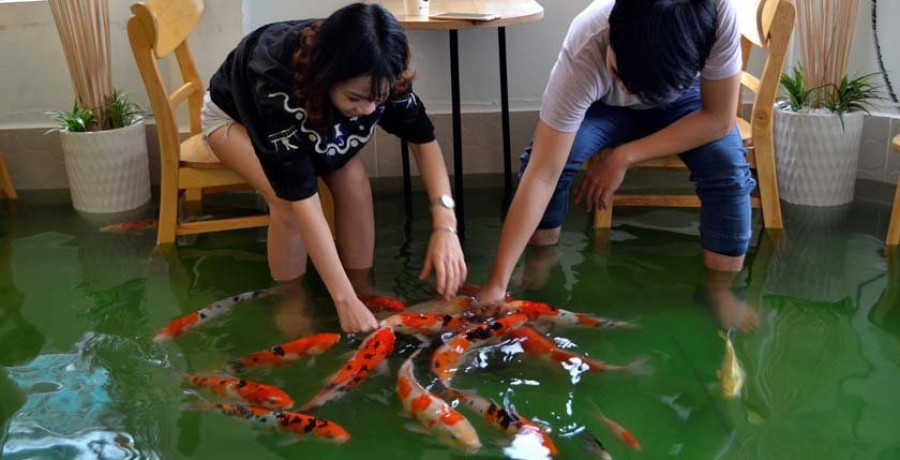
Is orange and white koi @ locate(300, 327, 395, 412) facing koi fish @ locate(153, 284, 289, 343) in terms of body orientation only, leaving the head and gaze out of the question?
no

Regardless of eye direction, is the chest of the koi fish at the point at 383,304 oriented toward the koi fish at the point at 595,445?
no

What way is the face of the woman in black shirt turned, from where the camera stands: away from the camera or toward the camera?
toward the camera

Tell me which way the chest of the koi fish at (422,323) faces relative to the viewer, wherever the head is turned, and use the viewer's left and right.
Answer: facing to the left of the viewer

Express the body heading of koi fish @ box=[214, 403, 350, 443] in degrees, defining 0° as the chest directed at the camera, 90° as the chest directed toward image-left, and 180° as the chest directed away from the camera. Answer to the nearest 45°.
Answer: approximately 315°

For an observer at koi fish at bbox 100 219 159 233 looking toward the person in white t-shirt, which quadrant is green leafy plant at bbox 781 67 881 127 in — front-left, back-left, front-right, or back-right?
front-left
